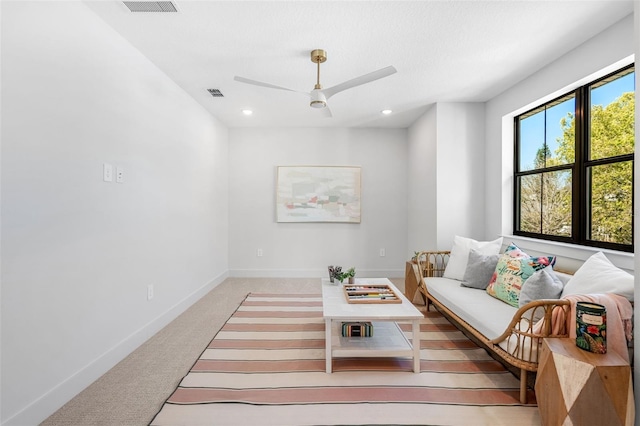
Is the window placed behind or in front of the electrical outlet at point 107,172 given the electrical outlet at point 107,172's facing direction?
in front

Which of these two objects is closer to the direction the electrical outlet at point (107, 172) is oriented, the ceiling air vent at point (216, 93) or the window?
the window

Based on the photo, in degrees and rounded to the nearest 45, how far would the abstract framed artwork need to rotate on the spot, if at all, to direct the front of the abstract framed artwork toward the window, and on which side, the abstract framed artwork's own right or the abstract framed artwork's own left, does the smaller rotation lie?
approximately 45° to the abstract framed artwork's own left

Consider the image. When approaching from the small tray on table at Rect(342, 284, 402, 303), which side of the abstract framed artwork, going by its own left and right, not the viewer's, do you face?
front

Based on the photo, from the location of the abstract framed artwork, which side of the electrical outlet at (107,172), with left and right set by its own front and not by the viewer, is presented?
left

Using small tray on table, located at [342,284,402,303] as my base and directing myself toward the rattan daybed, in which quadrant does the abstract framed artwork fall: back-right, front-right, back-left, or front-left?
back-left

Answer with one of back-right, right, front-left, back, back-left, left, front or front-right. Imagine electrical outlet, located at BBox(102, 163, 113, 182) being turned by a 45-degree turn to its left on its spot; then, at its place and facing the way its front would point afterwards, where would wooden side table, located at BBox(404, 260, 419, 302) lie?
front

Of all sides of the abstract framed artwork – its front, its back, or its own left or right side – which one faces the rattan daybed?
front

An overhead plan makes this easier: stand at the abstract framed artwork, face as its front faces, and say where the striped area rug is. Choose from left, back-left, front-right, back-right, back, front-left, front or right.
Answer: front

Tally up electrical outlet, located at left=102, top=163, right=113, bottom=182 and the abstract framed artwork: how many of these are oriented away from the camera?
0

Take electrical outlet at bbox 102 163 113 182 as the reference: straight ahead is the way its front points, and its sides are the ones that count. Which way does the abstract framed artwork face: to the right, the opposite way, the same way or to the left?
to the right

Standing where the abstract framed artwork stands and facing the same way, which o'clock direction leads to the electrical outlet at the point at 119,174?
The electrical outlet is roughly at 1 o'clock from the abstract framed artwork.

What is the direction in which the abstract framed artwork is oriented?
toward the camera

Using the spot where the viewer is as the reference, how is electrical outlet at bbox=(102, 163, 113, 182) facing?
facing the viewer and to the right of the viewer

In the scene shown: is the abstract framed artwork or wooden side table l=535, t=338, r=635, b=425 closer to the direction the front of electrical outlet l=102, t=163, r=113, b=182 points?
the wooden side table
